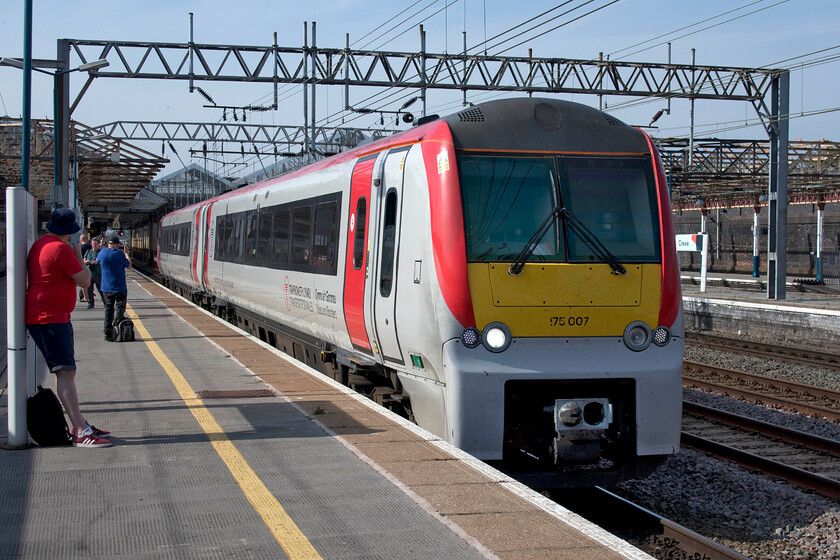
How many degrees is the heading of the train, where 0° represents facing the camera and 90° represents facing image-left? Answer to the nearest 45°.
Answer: approximately 315°

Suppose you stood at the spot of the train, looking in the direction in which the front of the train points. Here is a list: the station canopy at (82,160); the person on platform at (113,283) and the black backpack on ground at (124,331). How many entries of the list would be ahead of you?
0

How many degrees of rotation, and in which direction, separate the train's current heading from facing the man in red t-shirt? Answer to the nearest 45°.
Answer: approximately 45° to its right

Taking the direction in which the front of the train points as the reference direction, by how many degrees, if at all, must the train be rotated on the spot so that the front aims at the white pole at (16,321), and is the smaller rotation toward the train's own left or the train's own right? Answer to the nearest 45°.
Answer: approximately 45° to the train's own right

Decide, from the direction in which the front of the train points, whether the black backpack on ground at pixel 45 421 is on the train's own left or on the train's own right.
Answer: on the train's own right

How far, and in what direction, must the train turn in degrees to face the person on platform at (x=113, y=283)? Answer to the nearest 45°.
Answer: approximately 180°

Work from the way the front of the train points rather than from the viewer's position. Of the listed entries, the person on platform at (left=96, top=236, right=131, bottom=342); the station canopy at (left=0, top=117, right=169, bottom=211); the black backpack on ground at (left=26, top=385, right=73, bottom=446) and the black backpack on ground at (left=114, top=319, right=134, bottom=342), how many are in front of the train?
0
